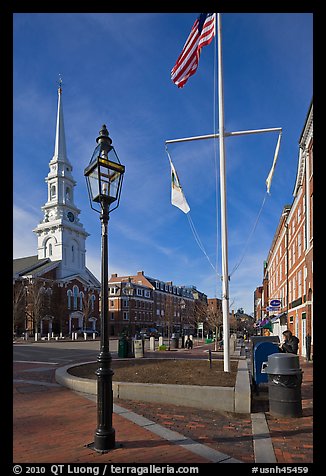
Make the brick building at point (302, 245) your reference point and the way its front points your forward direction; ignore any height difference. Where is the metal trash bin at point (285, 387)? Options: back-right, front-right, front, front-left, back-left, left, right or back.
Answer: left

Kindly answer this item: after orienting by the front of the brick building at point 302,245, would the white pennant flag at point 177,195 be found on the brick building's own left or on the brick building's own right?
on the brick building's own left

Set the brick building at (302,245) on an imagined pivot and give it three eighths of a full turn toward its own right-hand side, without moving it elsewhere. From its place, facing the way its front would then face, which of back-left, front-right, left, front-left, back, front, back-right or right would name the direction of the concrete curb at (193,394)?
back-right

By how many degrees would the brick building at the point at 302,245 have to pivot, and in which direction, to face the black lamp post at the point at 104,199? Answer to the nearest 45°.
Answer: approximately 90° to its left

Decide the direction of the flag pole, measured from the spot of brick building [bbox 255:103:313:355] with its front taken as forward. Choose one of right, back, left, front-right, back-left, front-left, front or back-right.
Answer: left

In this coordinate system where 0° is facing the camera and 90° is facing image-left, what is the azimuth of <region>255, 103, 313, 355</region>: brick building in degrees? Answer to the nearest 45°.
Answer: approximately 90°

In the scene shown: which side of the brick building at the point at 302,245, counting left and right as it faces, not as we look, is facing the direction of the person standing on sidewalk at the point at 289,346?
left
